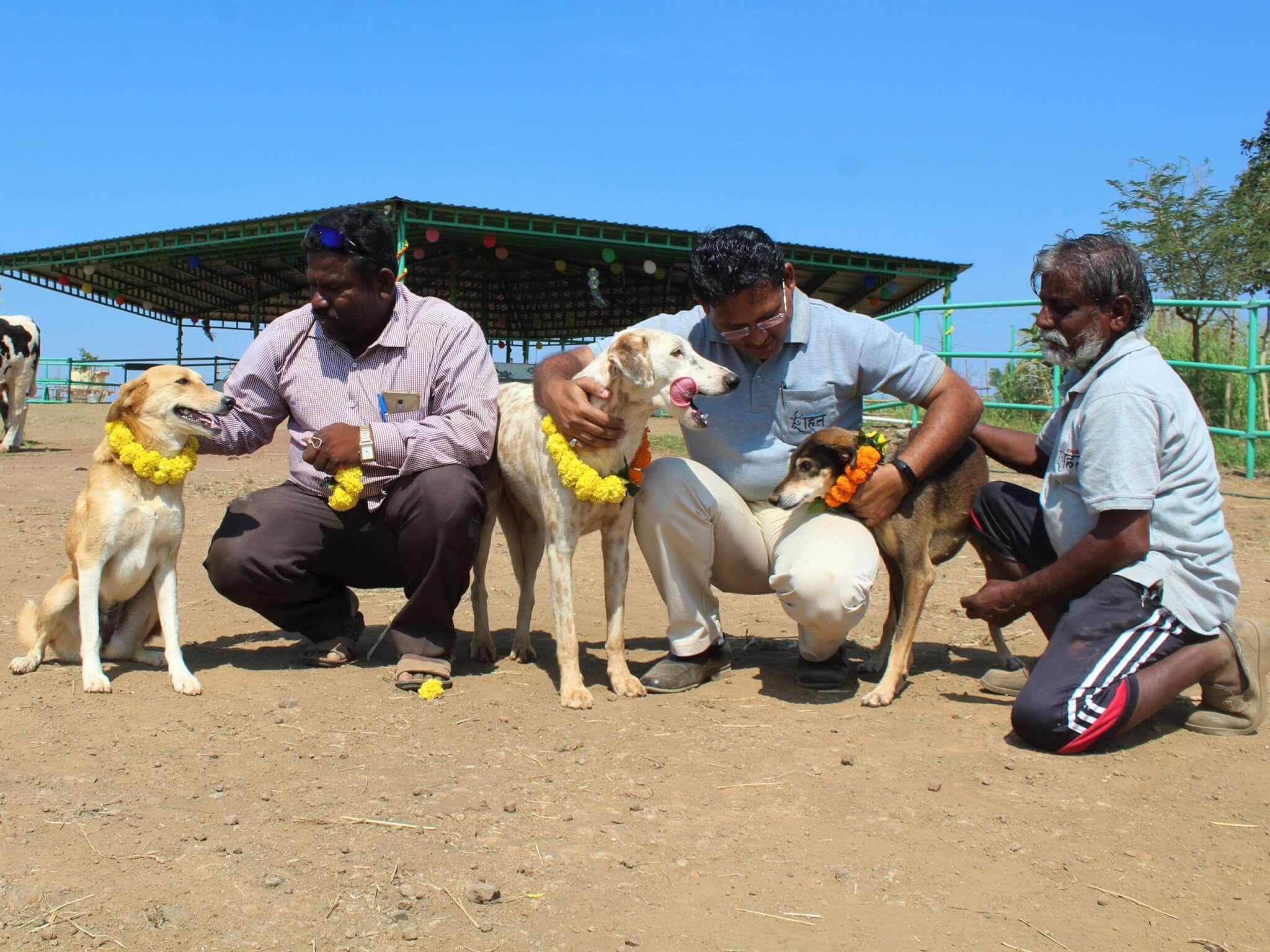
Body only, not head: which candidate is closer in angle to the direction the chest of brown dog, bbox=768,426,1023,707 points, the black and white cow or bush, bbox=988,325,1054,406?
the black and white cow

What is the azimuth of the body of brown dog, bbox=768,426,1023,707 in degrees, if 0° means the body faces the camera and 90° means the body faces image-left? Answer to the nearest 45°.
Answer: approximately 45°

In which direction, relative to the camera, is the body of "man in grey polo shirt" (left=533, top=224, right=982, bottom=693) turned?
toward the camera

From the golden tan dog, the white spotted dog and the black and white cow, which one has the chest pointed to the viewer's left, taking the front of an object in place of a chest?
the black and white cow

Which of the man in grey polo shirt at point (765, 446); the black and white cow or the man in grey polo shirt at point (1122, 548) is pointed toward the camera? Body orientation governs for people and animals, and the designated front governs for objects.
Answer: the man in grey polo shirt at point (765, 446)

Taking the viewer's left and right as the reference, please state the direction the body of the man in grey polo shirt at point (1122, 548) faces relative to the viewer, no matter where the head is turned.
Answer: facing to the left of the viewer

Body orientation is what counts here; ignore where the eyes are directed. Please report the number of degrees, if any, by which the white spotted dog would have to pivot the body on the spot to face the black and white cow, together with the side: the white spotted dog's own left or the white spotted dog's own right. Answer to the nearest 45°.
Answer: approximately 180°

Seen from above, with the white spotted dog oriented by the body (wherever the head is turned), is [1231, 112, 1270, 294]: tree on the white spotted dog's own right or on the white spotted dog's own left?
on the white spotted dog's own left

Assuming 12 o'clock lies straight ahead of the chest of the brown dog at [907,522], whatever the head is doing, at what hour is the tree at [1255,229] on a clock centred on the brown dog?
The tree is roughly at 5 o'clock from the brown dog.

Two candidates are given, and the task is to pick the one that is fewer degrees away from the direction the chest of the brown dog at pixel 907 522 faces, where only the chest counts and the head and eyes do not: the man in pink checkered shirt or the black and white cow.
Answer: the man in pink checkered shirt

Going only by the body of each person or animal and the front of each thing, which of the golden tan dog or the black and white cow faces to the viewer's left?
the black and white cow

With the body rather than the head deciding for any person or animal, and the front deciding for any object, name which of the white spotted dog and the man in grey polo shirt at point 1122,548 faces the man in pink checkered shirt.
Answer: the man in grey polo shirt

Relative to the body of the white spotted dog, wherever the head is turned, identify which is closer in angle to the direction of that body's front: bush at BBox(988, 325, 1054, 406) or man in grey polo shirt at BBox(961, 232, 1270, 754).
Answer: the man in grey polo shirt

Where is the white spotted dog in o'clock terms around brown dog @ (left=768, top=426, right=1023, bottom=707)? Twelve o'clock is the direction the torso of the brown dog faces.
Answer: The white spotted dog is roughly at 1 o'clock from the brown dog.

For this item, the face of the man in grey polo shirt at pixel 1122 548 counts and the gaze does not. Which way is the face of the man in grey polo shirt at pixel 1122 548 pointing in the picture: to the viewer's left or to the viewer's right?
to the viewer's left
